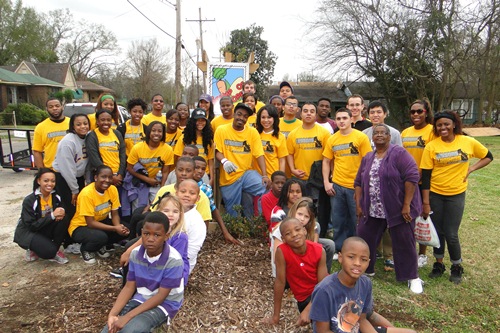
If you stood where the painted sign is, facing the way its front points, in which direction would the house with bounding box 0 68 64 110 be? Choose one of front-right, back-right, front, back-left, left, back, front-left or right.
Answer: back-right

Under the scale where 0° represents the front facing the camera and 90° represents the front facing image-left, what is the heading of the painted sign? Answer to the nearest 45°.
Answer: approximately 0°

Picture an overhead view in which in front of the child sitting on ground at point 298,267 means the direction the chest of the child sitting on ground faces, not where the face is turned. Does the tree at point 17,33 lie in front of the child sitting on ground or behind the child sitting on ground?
behind

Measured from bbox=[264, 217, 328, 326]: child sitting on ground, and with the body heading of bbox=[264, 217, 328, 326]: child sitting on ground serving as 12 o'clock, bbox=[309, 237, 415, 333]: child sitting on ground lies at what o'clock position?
bbox=[309, 237, 415, 333]: child sitting on ground is roughly at 11 o'clock from bbox=[264, 217, 328, 326]: child sitting on ground.

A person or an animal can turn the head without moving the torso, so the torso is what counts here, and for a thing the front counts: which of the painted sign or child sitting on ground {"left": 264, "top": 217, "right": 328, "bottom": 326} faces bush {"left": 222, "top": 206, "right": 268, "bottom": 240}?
the painted sign

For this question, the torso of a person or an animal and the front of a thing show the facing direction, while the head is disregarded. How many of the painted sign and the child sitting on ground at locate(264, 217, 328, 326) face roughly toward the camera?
2

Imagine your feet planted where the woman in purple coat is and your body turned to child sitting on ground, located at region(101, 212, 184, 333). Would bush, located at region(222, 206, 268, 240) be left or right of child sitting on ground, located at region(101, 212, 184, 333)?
right

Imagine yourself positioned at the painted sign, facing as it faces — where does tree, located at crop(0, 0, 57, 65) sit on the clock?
The tree is roughly at 5 o'clock from the painted sign.

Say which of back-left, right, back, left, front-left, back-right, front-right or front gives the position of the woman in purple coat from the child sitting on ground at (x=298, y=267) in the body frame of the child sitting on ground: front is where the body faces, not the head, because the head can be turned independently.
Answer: back-left

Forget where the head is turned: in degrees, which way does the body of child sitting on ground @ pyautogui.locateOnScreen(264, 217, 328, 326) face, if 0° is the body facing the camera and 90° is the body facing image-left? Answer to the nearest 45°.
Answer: approximately 0°

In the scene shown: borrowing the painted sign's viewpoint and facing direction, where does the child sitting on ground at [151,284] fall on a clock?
The child sitting on ground is roughly at 12 o'clock from the painted sign.
